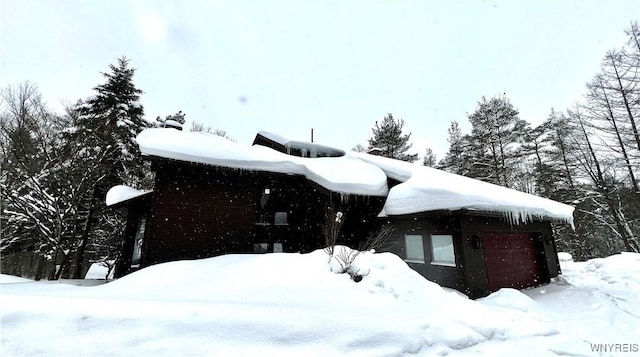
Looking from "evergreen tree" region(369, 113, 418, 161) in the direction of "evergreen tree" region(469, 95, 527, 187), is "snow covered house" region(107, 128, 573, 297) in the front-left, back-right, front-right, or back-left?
back-right

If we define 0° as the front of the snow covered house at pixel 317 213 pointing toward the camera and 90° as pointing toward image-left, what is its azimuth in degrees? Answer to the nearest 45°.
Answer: approximately 315°

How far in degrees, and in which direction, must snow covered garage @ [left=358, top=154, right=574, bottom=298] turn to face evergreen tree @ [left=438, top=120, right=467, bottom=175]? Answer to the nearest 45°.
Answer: approximately 135° to its left

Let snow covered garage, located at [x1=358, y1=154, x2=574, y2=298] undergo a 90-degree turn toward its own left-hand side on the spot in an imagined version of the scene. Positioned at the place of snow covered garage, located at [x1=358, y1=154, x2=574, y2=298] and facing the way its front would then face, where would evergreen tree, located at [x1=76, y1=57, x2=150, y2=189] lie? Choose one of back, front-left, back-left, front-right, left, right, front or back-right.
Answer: back-left

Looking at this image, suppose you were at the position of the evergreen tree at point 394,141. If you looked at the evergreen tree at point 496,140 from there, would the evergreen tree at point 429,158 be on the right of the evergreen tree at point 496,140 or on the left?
left

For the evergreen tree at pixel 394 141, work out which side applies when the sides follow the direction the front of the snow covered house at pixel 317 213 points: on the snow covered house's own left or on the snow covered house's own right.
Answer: on the snow covered house's own left

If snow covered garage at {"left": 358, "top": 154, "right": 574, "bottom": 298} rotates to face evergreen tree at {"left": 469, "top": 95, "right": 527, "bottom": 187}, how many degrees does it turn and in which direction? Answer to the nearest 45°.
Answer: approximately 135° to its left

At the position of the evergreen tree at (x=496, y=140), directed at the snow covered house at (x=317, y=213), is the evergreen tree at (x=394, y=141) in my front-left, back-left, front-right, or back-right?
front-right

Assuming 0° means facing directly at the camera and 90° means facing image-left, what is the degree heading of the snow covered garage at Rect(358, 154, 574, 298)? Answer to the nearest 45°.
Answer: approximately 315°

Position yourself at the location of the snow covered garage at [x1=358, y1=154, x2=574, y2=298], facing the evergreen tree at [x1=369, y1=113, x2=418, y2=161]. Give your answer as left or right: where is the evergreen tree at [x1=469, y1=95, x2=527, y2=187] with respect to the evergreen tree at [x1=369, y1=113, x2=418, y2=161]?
right

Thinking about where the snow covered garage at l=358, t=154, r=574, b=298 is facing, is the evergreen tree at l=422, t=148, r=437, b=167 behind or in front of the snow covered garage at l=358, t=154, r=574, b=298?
behind

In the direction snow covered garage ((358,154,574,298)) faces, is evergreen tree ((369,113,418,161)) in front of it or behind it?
behind

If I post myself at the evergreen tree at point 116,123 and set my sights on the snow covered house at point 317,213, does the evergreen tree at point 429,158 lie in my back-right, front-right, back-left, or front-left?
front-left

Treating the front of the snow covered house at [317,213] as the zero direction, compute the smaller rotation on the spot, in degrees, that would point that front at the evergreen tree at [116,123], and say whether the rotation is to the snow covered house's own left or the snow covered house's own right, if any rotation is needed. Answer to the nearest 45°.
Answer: approximately 135° to the snow covered house's own right
